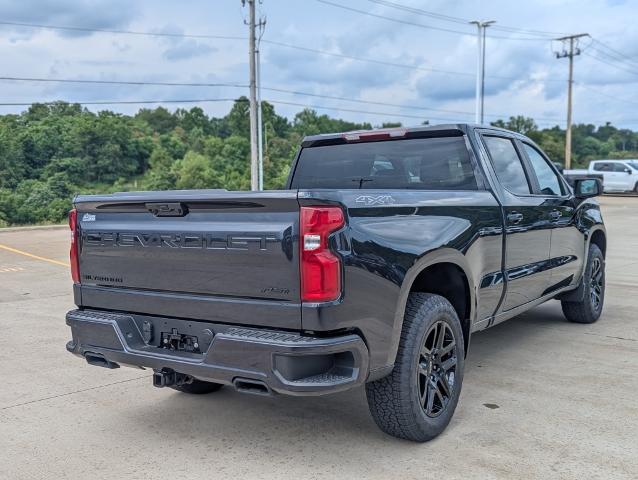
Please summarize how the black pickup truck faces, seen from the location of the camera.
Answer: facing away from the viewer and to the right of the viewer

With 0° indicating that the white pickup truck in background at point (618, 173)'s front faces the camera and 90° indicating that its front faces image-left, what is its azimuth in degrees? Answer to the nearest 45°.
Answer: approximately 270°

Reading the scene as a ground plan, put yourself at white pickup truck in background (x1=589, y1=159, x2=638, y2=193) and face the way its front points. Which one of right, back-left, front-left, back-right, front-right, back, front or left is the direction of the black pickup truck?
right

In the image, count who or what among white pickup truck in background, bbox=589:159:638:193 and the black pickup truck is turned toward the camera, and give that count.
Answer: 0

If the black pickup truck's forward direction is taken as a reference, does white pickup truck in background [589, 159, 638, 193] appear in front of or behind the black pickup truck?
in front
